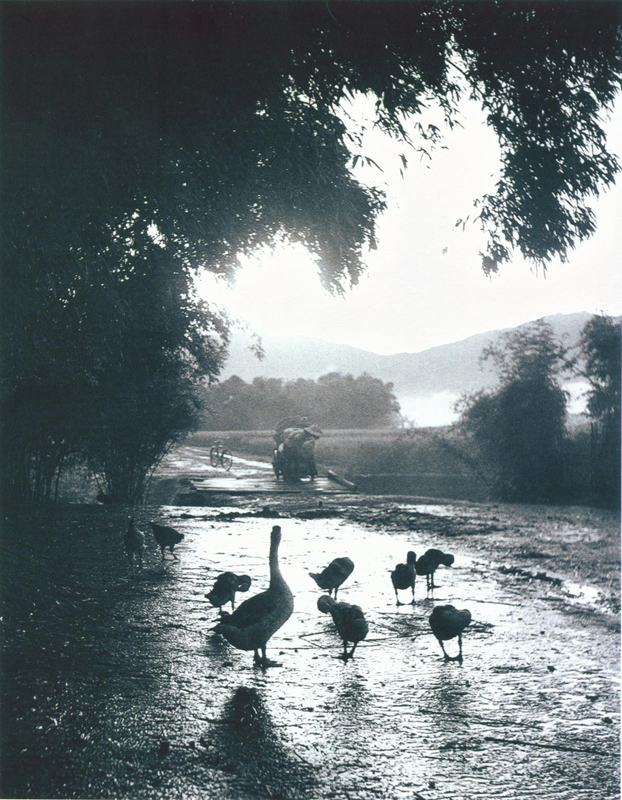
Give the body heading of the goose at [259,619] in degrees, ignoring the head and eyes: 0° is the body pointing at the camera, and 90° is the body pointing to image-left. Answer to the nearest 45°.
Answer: approximately 270°

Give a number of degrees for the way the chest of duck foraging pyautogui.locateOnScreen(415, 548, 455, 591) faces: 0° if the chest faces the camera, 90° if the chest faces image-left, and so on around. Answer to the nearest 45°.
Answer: approximately 270°

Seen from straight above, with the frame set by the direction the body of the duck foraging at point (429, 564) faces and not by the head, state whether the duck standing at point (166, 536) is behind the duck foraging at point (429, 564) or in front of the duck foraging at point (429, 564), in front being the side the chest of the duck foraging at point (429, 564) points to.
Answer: behind
